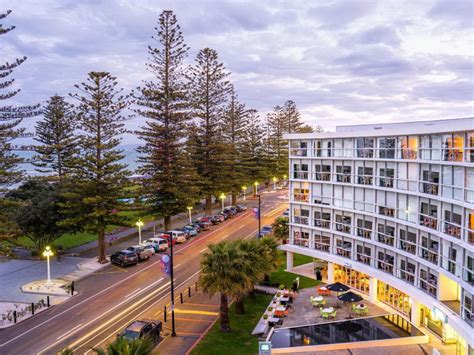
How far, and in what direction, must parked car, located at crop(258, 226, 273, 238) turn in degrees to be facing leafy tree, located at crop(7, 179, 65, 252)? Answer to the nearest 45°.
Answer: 0° — it already faces it

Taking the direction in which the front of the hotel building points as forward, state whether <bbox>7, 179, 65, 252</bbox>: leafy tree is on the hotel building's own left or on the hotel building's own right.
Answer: on the hotel building's own right

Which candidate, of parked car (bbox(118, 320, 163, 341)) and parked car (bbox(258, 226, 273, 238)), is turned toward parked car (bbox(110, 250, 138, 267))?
parked car (bbox(258, 226, 273, 238))

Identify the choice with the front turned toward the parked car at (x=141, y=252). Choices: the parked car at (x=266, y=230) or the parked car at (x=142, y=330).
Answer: the parked car at (x=266, y=230)

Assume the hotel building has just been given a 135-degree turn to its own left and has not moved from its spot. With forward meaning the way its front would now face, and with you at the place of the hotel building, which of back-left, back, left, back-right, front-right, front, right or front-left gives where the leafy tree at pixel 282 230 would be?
back-left

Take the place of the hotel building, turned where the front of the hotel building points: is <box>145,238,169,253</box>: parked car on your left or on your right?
on your right

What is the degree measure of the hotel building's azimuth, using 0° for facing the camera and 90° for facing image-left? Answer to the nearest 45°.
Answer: approximately 45°
